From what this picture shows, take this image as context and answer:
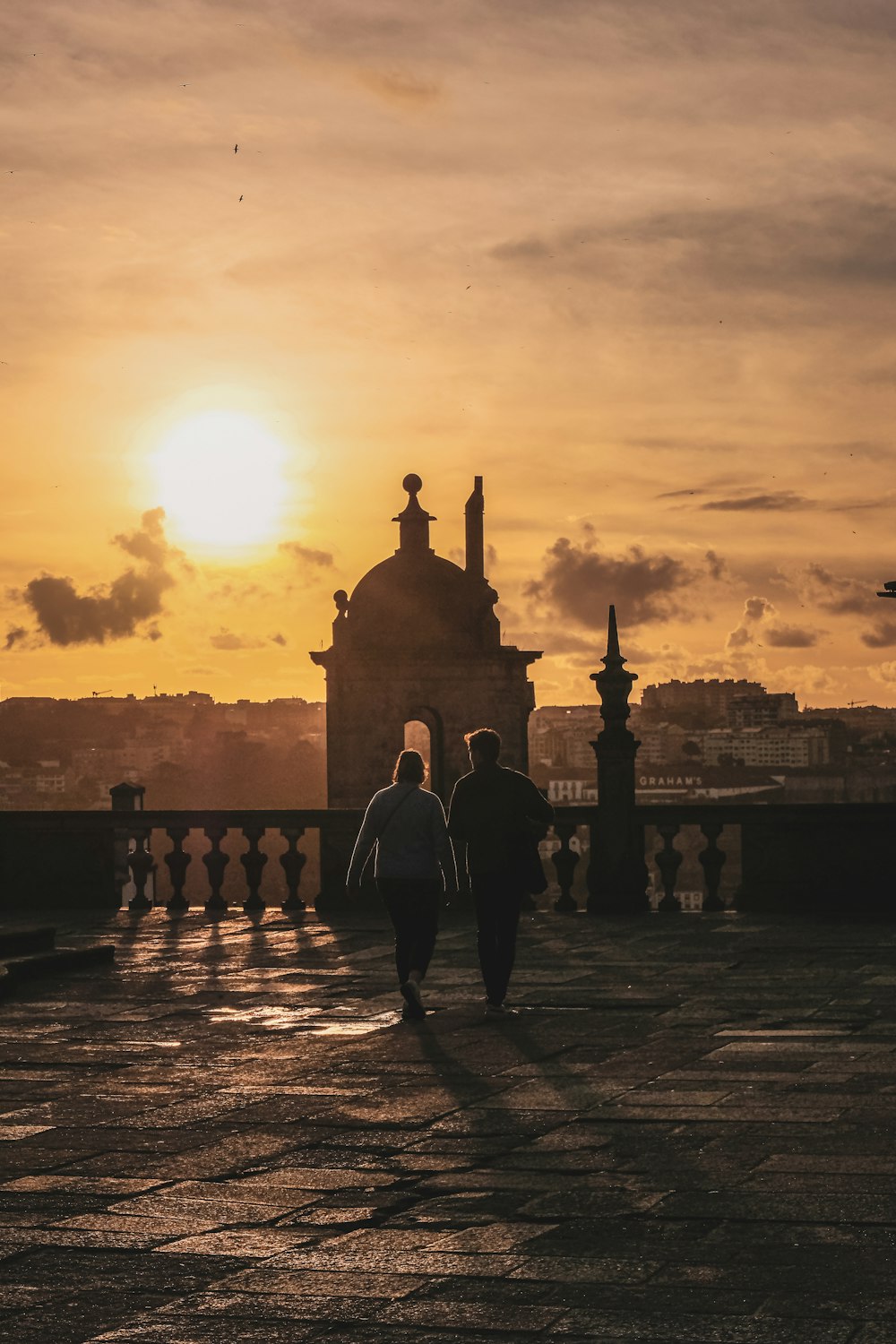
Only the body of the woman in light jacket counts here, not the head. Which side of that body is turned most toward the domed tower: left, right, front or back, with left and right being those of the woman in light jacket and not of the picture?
front

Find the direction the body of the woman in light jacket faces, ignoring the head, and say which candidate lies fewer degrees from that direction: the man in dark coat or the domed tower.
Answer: the domed tower

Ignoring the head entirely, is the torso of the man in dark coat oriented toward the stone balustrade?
yes

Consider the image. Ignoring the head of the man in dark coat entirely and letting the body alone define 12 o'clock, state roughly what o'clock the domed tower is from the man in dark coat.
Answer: The domed tower is roughly at 12 o'clock from the man in dark coat.

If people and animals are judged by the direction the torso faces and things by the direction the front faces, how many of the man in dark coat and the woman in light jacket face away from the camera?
2

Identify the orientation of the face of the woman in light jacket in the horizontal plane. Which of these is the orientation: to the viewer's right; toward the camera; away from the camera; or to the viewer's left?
away from the camera

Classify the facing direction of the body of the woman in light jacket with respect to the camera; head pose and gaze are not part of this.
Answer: away from the camera

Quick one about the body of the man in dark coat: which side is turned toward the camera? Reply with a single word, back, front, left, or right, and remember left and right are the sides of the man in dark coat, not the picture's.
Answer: back

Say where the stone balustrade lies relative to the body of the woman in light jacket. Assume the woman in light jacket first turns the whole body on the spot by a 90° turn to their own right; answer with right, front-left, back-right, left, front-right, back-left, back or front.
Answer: left

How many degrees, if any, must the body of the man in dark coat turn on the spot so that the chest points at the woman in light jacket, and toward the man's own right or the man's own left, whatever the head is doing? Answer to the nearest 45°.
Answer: approximately 90° to the man's own left

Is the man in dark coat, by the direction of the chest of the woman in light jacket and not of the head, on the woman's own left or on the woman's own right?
on the woman's own right
